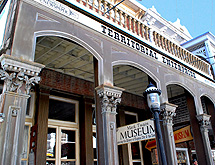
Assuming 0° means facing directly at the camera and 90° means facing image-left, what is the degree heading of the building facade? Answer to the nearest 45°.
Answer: approximately 315°
